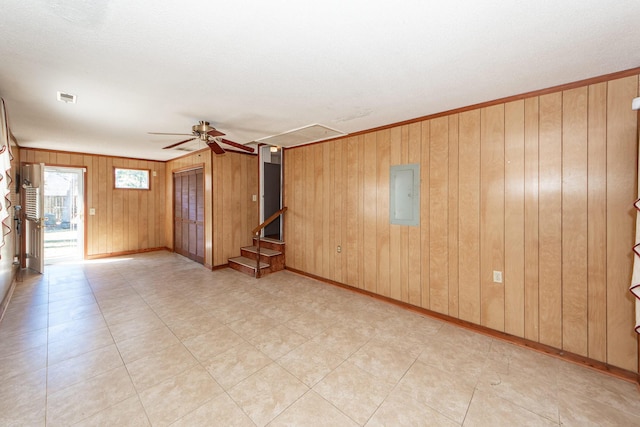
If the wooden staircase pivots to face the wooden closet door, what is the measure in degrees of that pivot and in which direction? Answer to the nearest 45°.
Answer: approximately 90° to its right

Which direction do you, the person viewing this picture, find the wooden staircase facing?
facing the viewer and to the left of the viewer

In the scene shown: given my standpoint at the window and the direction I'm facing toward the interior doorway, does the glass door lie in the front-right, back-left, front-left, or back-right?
back-right

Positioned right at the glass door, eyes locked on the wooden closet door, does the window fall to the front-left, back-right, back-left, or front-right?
front-left

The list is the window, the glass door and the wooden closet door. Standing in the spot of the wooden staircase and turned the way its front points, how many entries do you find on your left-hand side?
0

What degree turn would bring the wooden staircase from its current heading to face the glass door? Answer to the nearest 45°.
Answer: approximately 45° to its right

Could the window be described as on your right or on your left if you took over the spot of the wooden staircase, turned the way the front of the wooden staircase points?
on your right
